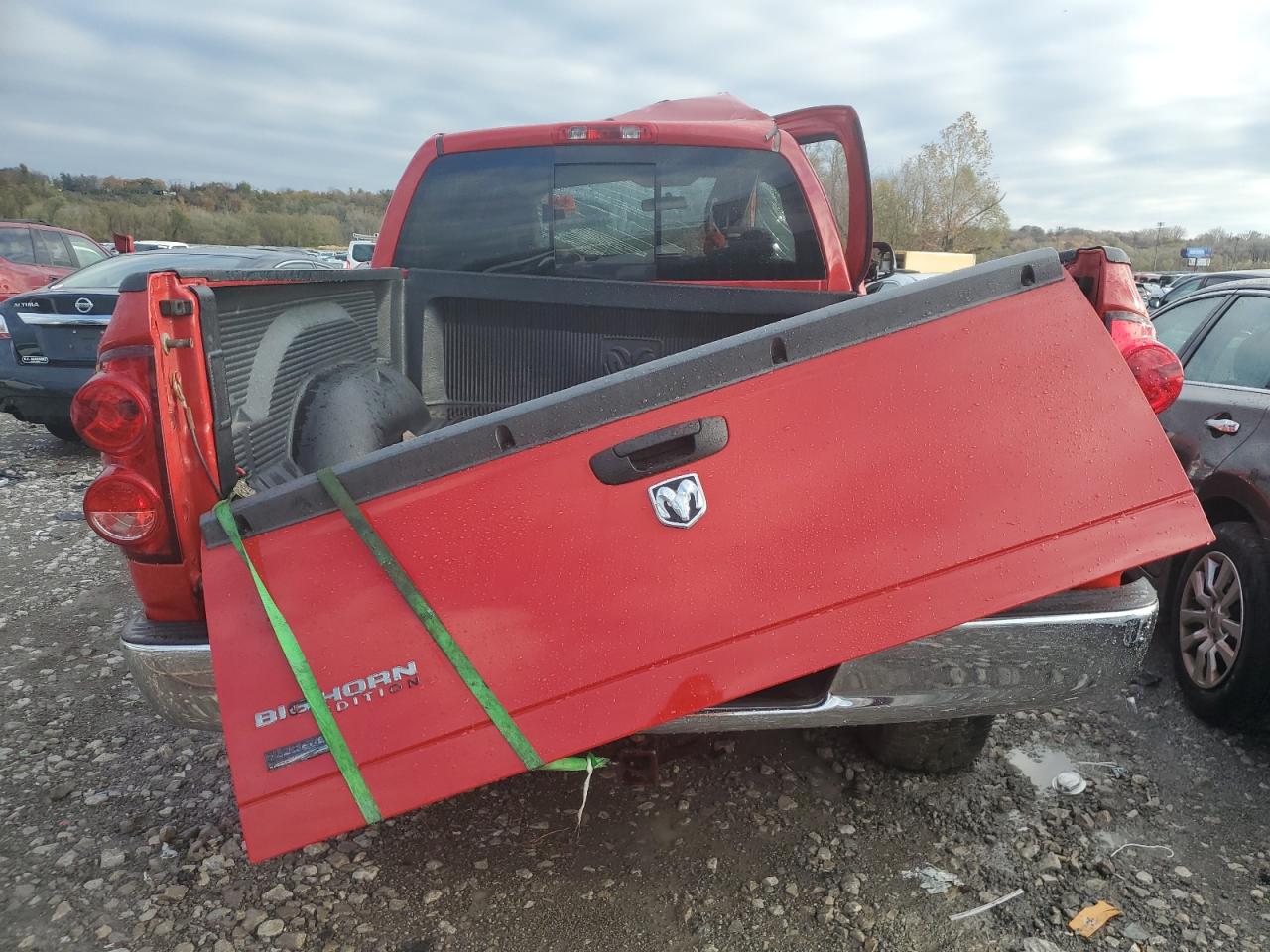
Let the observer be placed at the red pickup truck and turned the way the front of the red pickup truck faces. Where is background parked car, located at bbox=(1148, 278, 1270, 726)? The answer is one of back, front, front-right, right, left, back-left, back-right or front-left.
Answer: front-right

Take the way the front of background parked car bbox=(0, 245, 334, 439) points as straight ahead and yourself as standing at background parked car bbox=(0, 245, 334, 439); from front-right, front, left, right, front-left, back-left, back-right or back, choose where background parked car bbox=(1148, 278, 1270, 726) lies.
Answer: right

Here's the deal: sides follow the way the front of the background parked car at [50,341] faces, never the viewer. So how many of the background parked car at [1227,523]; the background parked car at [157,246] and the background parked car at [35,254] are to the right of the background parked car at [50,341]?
1

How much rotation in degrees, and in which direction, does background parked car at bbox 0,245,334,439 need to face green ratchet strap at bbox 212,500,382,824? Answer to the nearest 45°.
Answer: approximately 135° to its right

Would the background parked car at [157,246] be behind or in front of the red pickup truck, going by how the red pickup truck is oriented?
in front

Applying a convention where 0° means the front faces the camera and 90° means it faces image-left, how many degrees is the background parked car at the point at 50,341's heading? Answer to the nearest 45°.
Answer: approximately 225°

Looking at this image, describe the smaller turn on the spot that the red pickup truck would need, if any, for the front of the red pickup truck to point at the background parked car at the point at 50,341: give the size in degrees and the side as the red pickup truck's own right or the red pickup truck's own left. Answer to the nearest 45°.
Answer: approximately 45° to the red pickup truck's own left

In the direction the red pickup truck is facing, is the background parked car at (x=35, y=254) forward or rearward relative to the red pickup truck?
forward

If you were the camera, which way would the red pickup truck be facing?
facing away from the viewer

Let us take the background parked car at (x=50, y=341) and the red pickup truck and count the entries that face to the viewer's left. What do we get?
0

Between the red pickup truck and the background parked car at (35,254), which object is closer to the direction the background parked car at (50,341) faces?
the background parked car

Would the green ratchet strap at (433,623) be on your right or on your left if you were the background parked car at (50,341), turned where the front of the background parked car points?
on your right

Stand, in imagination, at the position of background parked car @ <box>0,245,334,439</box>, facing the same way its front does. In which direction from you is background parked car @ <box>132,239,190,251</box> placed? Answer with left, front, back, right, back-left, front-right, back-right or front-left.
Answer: front-left
